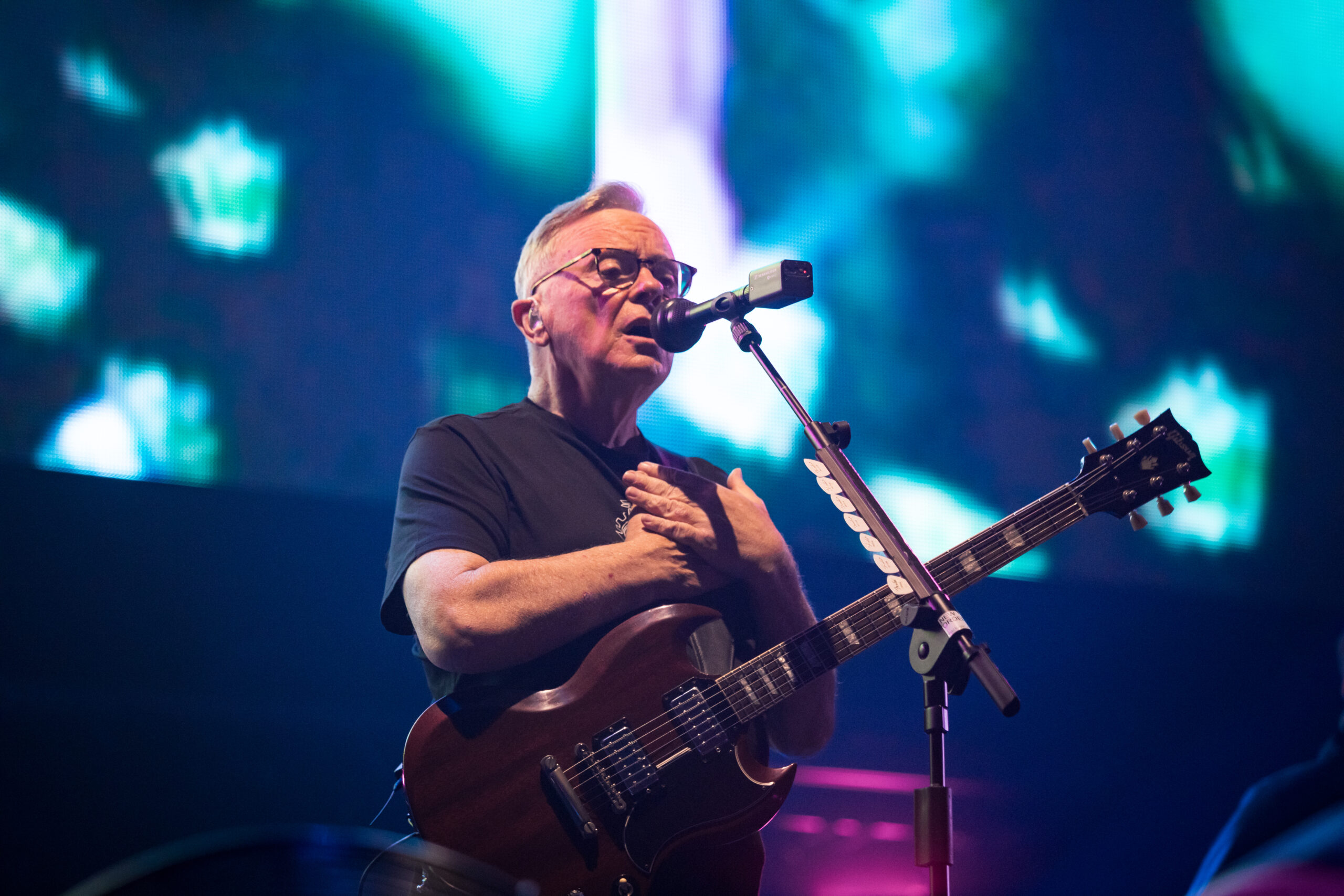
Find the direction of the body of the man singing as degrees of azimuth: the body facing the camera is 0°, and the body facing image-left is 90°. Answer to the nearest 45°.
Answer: approximately 315°

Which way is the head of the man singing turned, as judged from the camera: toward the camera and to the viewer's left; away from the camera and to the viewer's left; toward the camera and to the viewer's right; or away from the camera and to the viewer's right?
toward the camera and to the viewer's right
